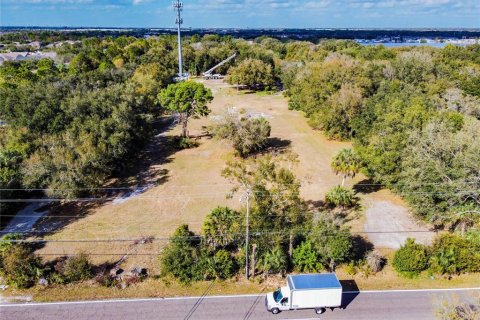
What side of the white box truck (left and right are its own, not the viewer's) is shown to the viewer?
left

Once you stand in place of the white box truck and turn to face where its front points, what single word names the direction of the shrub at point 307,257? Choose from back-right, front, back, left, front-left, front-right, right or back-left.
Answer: right

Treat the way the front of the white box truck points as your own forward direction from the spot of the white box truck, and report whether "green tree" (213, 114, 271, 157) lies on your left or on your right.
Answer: on your right

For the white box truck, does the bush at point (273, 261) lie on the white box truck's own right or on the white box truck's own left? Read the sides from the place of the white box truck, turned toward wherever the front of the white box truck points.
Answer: on the white box truck's own right

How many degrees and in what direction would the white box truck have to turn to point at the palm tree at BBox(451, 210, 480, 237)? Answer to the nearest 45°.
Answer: approximately 135° to its right

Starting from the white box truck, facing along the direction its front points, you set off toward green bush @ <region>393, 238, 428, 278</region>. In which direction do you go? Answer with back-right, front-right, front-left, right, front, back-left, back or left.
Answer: back-right

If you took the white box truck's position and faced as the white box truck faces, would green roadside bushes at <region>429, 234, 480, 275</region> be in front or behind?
behind

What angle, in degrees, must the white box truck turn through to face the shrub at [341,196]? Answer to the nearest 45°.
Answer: approximately 90° to its right

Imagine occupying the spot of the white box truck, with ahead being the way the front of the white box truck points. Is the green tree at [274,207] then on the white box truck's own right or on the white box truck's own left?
on the white box truck's own right

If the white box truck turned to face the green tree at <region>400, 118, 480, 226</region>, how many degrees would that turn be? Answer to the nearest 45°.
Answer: approximately 135° to its right

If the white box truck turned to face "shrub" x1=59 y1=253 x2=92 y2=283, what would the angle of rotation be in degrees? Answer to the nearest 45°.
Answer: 0° — it already faces it

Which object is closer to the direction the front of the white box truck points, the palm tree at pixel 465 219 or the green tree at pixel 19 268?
the green tree

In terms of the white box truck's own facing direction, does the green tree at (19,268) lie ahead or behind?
ahead

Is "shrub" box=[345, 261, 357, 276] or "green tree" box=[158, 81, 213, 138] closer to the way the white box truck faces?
the green tree

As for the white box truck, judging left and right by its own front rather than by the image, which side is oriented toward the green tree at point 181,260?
front

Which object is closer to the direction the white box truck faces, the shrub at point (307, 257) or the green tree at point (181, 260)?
the green tree
